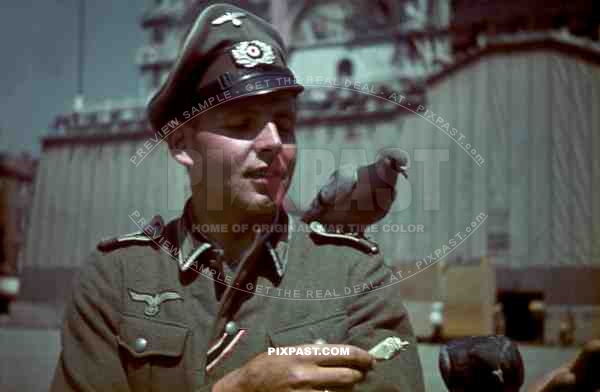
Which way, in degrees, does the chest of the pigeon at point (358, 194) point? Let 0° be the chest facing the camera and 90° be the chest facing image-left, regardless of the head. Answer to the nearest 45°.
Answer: approximately 315°
